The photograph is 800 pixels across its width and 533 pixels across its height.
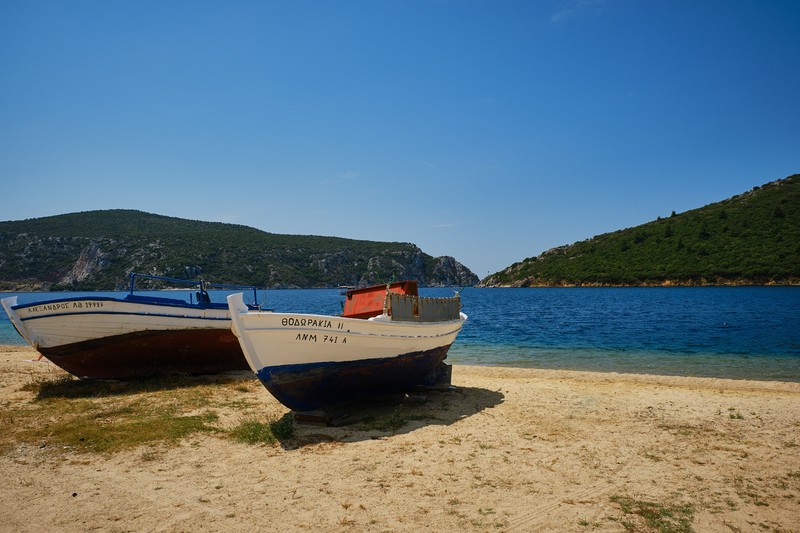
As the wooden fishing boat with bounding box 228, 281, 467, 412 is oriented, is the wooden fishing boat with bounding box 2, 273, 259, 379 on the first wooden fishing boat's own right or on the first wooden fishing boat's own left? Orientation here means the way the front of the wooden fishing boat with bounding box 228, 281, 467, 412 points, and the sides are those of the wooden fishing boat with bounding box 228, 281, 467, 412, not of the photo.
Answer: on the first wooden fishing boat's own right

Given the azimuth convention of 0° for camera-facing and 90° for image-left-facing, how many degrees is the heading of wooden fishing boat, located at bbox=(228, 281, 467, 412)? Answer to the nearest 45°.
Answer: approximately 45°
